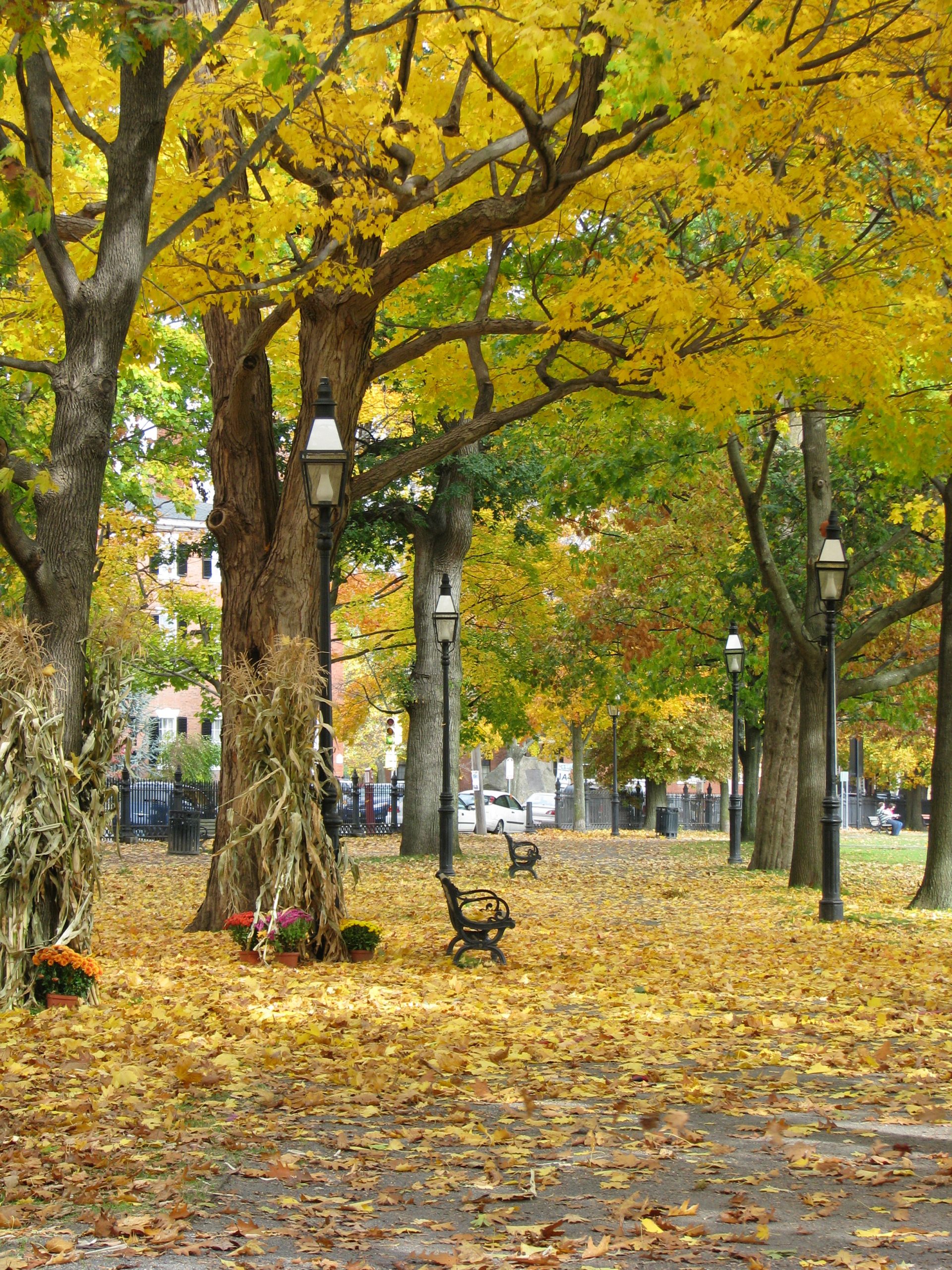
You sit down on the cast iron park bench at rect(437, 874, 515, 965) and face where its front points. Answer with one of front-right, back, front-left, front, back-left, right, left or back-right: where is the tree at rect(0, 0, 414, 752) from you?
back-right

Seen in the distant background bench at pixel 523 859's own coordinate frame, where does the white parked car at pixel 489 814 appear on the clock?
The white parked car is roughly at 9 o'clock from the distant background bench.

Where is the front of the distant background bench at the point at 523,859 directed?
to the viewer's right

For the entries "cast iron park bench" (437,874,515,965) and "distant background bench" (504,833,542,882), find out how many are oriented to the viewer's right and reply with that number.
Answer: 2

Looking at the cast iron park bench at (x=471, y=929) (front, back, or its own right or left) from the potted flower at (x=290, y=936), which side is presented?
back

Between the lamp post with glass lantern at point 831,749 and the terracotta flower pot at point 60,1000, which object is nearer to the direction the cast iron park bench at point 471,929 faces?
the lamp post with glass lantern

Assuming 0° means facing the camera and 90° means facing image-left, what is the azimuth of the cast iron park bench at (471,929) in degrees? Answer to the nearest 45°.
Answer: approximately 270°

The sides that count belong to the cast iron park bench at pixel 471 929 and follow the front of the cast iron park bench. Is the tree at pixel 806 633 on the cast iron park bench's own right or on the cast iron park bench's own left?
on the cast iron park bench's own left

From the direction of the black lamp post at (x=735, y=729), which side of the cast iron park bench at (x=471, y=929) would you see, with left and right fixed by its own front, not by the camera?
left

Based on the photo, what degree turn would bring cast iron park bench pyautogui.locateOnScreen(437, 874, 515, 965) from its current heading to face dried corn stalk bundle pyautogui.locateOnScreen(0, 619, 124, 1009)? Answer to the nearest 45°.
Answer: approximately 135° to its right
